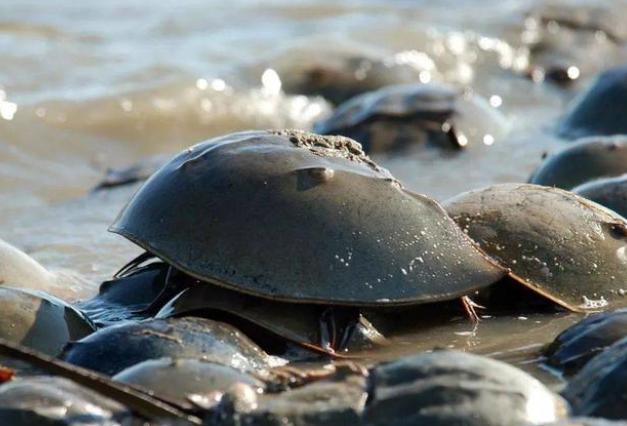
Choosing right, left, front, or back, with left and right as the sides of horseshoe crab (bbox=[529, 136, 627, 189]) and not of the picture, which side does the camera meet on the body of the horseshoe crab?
left

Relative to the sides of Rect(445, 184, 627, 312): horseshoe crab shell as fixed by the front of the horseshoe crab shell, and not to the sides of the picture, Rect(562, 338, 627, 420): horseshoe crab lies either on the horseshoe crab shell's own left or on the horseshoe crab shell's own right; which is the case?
on the horseshoe crab shell's own left

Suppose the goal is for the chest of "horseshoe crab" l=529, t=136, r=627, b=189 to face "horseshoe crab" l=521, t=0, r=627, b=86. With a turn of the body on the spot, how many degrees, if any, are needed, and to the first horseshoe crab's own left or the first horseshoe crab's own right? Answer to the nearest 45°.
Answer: approximately 90° to the first horseshoe crab's own right

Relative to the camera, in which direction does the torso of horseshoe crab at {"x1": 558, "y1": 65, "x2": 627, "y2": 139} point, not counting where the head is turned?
to the viewer's left

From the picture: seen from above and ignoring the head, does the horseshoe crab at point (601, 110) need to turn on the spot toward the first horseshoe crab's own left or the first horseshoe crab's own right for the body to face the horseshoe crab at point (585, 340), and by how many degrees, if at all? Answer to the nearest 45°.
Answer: approximately 90° to the first horseshoe crab's own left

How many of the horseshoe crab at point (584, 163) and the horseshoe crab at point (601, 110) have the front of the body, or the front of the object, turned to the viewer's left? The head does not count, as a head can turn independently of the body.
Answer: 2

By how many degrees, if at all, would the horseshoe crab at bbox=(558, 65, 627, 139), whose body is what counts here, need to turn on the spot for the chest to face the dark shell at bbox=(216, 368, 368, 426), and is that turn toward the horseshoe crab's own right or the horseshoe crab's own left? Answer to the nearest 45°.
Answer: approximately 90° to the horseshoe crab's own left

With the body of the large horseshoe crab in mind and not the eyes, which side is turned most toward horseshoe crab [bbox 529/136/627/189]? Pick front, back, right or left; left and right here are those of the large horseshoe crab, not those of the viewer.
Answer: back
